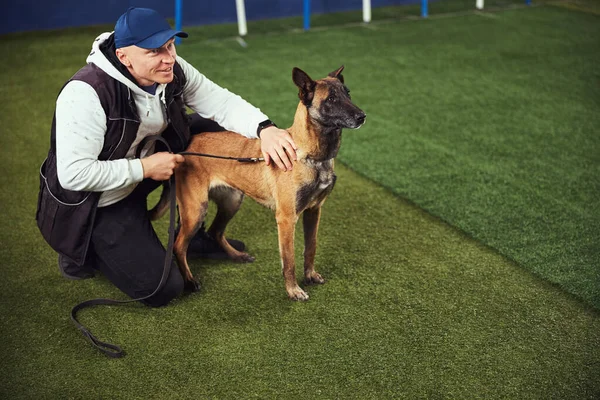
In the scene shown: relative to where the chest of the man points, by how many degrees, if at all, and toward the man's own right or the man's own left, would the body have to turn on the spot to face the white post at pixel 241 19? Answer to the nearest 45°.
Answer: approximately 135° to the man's own left

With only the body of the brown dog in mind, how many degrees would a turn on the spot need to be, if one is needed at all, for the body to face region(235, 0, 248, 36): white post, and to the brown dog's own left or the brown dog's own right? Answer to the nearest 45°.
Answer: approximately 135° to the brown dog's own left

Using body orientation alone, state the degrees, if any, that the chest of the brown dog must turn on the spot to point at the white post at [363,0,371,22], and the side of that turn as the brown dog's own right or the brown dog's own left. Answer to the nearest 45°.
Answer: approximately 135° to the brown dog's own left

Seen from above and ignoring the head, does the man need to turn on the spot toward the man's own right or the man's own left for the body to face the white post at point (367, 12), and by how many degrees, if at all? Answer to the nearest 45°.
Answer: approximately 90° to the man's own left

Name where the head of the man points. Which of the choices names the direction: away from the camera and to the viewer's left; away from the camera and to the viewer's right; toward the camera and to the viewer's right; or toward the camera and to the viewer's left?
toward the camera and to the viewer's right
